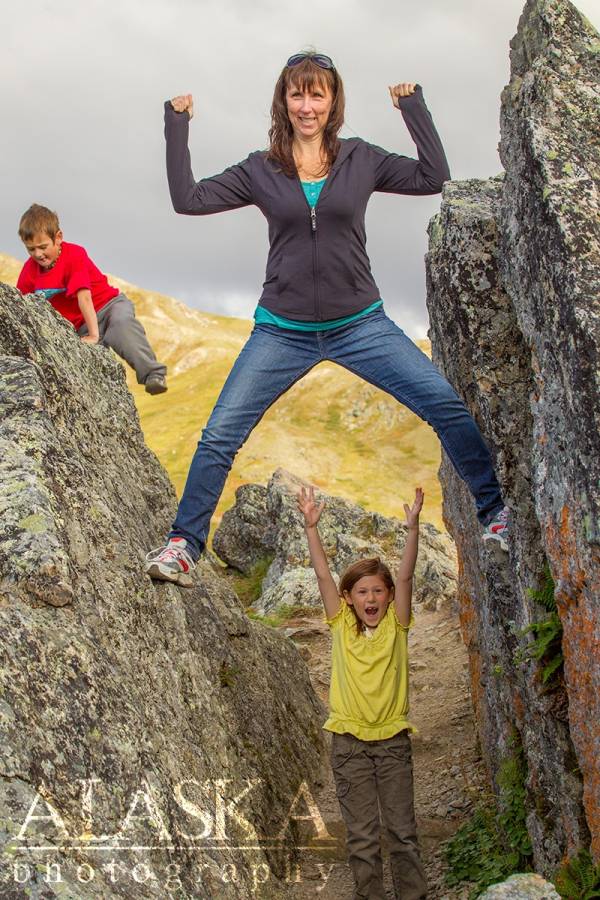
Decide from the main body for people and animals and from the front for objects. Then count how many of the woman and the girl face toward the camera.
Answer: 2

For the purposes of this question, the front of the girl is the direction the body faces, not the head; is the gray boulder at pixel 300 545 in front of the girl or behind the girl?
behind

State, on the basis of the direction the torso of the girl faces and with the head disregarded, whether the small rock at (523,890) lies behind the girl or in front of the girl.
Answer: in front

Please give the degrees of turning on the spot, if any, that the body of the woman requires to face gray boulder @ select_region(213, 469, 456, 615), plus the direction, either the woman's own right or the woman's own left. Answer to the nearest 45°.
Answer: approximately 180°

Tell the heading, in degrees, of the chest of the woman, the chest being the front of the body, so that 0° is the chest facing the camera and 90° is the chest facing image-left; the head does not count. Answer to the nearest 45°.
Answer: approximately 0°
